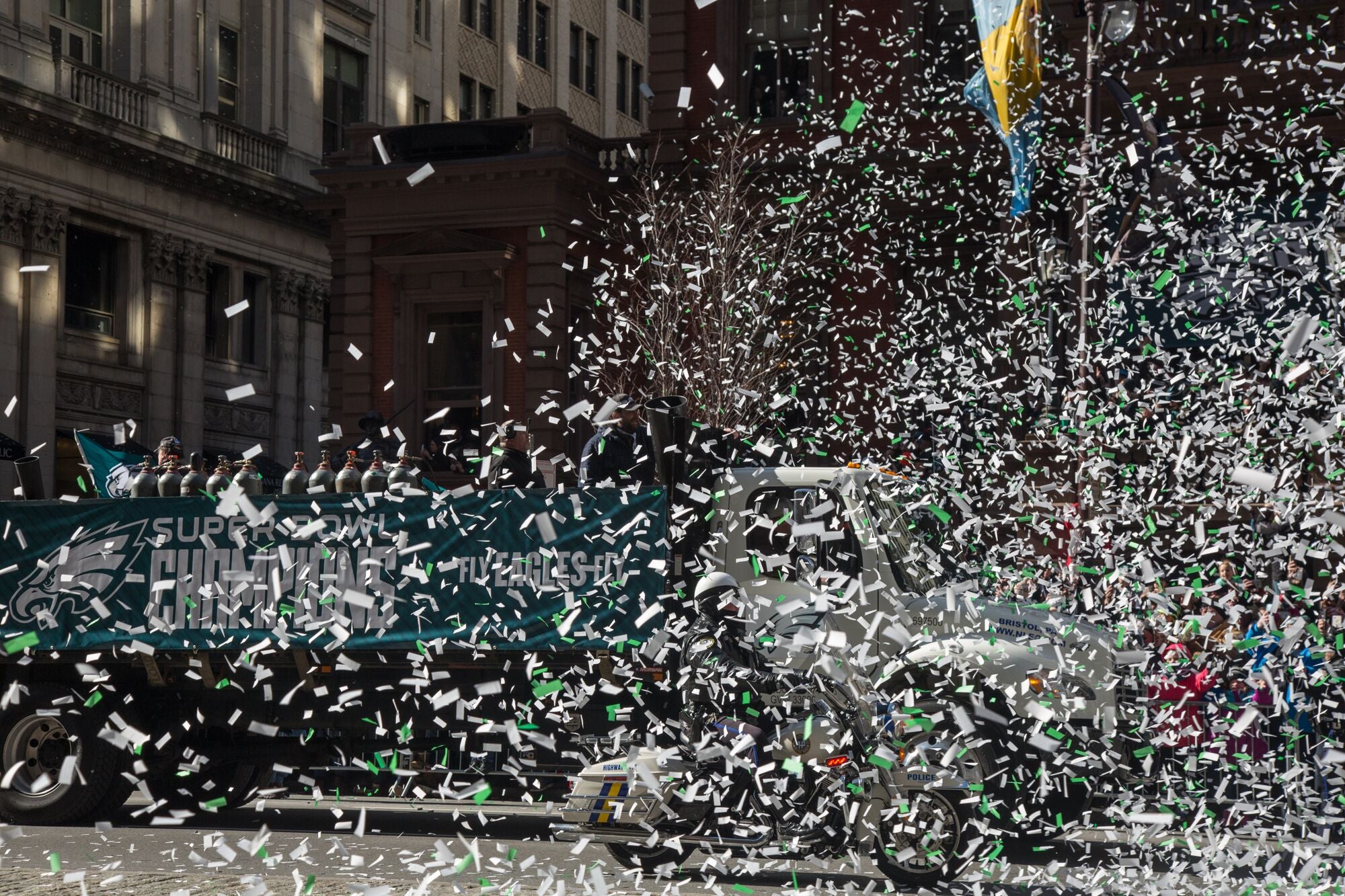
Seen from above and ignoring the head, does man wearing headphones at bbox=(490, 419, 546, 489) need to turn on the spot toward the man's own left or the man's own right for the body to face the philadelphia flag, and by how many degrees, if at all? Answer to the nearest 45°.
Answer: approximately 45° to the man's own left

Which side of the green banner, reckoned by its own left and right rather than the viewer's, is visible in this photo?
front

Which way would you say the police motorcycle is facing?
to the viewer's right

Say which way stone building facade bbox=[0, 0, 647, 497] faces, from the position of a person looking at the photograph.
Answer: facing the viewer and to the right of the viewer

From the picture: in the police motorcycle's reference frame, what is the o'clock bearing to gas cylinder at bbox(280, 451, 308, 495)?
The gas cylinder is roughly at 7 o'clock from the police motorcycle.

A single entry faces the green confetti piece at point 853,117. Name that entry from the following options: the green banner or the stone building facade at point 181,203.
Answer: the stone building facade

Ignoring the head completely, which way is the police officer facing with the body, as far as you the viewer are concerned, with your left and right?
facing to the right of the viewer

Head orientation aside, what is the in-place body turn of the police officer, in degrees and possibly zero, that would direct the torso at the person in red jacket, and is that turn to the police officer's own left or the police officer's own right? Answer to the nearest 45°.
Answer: approximately 45° to the police officer's own left

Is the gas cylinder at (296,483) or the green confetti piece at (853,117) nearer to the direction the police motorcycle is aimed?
the green confetti piece
